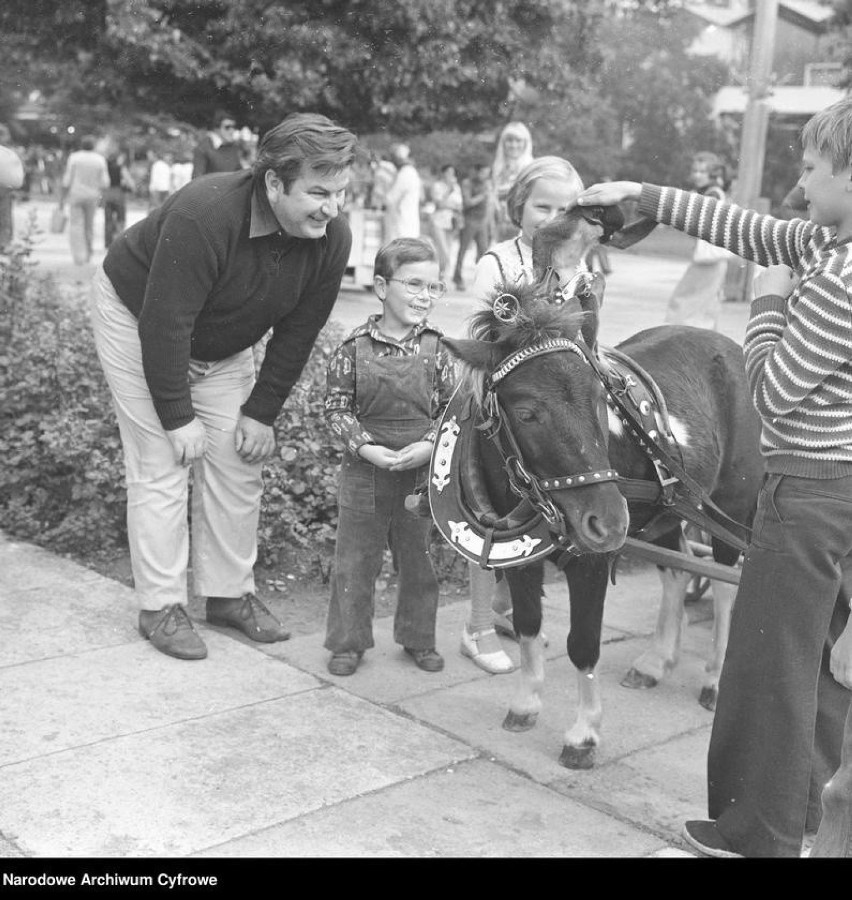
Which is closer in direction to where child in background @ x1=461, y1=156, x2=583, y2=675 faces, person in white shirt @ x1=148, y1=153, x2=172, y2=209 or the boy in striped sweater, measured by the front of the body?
the boy in striped sweater

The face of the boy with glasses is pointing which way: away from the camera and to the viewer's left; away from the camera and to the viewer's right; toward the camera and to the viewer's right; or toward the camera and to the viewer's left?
toward the camera and to the viewer's right

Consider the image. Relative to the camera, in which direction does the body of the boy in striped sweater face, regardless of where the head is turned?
to the viewer's left

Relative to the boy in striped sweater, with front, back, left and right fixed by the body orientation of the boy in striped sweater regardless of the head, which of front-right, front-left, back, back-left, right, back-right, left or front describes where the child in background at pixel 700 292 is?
right

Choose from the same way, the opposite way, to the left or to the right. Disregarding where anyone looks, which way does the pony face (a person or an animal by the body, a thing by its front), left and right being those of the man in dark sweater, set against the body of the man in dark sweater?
to the right

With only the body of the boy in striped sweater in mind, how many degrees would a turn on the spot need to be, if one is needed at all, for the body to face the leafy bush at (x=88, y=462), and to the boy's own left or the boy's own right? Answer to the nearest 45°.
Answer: approximately 45° to the boy's own right

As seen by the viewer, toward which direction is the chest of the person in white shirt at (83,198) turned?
away from the camera

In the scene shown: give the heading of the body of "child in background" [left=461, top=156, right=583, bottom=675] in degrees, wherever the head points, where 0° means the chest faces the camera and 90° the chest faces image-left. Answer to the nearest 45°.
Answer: approximately 315°

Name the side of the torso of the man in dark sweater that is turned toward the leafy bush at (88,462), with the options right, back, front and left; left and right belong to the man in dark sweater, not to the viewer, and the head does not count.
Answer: back

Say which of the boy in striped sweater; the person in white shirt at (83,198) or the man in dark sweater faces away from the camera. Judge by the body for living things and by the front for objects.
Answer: the person in white shirt
